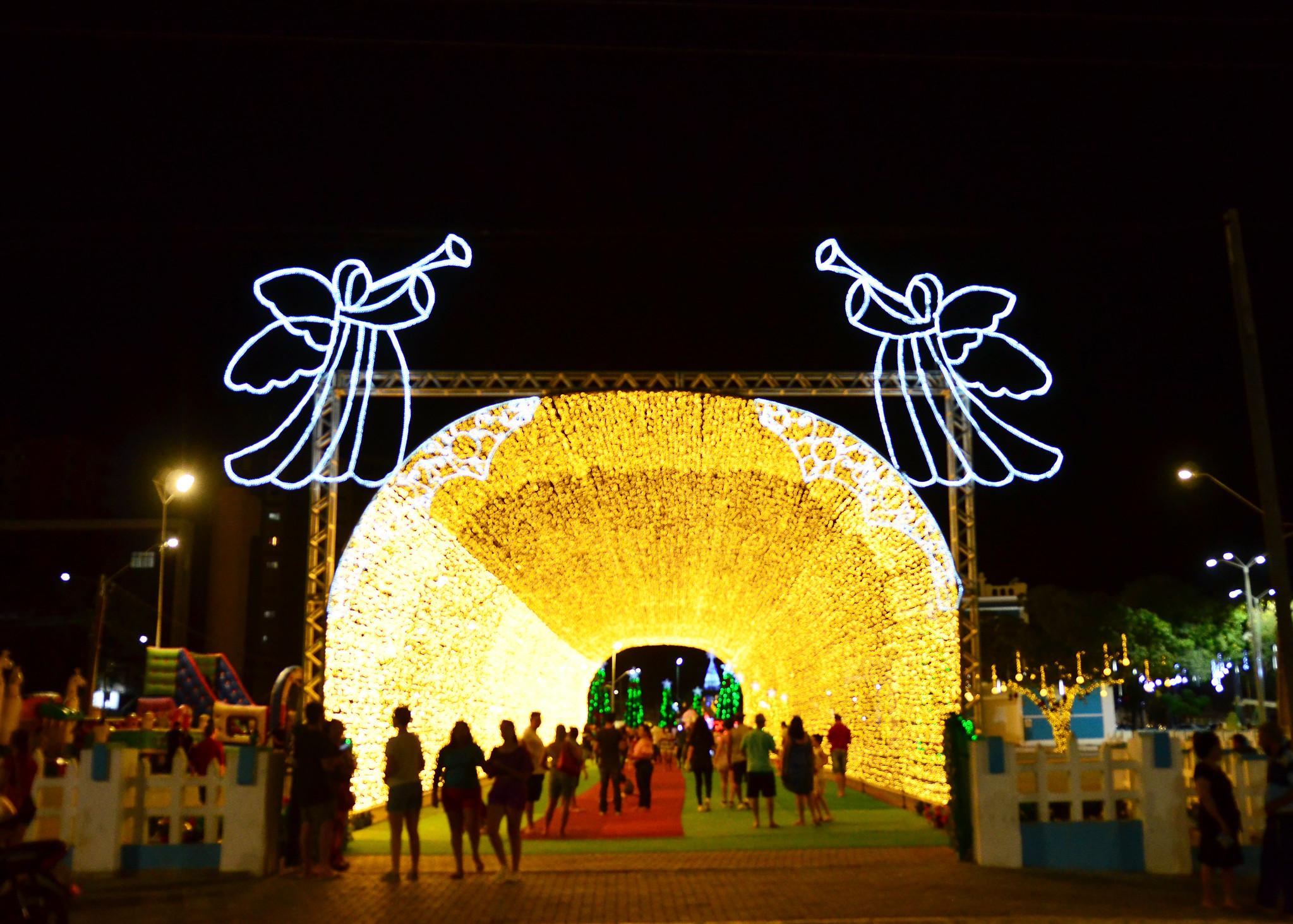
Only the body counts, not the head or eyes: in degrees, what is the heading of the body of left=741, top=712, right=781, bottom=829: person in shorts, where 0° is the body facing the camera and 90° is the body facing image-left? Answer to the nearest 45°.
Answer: approximately 180°

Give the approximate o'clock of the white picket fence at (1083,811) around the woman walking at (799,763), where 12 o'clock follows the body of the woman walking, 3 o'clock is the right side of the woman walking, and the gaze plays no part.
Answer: The white picket fence is roughly at 5 o'clock from the woman walking.

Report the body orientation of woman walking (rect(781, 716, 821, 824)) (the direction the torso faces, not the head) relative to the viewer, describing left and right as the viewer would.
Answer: facing away from the viewer

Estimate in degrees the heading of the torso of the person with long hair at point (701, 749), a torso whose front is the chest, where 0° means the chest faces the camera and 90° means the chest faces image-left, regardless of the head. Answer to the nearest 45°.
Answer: approximately 180°

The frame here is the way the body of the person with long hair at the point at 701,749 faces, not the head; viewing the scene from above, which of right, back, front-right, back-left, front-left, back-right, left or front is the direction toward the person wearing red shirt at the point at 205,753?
back-left

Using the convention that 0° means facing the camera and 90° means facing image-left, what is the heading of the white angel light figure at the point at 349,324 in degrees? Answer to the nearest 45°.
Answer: approximately 270°

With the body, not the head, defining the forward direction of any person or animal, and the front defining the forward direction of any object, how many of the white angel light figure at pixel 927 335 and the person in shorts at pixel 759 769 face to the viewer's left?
1

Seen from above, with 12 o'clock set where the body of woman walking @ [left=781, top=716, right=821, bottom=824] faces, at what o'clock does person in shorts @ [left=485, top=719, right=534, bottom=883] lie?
The person in shorts is roughly at 7 o'clock from the woman walking.

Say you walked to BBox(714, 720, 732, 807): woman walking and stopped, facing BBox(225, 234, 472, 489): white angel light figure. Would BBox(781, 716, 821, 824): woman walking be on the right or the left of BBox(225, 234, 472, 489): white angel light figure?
left
